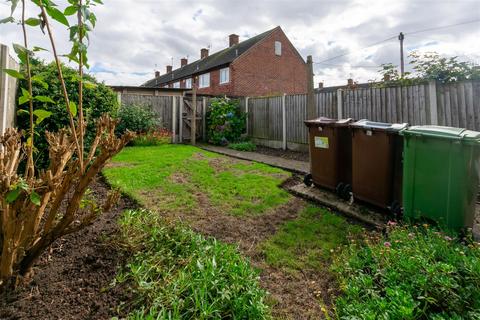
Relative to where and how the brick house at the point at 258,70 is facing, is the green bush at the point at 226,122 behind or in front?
in front

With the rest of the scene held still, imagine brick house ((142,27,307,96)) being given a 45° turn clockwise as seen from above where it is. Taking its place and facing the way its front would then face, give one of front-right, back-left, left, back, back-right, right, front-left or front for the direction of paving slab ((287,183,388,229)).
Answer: left

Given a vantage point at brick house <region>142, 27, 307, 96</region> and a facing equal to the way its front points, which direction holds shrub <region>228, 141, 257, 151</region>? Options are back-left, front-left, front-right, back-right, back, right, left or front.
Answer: front-left

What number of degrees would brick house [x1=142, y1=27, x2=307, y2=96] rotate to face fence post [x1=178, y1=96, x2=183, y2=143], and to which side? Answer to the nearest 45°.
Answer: approximately 45° to its left

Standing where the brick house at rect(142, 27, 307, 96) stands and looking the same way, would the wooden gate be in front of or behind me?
in front

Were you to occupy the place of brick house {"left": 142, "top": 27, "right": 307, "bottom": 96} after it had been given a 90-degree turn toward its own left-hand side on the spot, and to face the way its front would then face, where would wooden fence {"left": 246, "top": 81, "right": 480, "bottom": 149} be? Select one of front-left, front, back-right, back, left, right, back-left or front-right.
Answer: front-right

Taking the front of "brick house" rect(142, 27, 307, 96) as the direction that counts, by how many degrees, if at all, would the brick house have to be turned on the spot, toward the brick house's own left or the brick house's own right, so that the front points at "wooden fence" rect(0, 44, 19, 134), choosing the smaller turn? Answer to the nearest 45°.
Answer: approximately 45° to the brick house's own left

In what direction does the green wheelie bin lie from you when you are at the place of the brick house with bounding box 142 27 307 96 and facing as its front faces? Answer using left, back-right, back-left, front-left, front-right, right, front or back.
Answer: front-left
